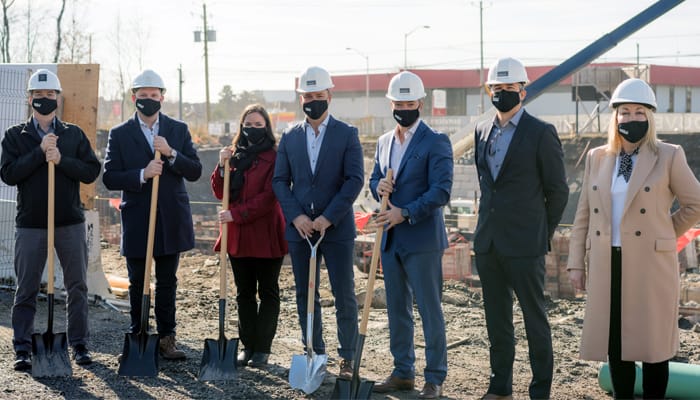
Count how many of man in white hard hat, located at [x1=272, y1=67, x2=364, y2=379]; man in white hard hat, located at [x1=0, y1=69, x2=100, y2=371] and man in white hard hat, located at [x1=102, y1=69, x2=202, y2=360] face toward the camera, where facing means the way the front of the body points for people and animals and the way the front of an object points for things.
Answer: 3

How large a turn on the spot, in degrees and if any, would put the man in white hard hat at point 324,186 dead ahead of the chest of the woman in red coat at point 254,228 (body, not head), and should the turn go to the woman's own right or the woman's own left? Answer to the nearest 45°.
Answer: approximately 90° to the woman's own left

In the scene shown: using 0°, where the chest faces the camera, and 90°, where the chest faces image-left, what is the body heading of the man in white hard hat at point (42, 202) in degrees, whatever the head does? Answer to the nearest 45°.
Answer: approximately 0°

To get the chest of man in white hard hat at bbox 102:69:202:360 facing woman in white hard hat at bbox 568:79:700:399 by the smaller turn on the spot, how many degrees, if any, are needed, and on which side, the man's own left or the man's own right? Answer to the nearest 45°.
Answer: approximately 45° to the man's own left

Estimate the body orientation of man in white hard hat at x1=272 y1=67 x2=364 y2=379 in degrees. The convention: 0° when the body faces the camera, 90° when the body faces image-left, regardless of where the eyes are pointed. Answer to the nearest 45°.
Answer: approximately 0°

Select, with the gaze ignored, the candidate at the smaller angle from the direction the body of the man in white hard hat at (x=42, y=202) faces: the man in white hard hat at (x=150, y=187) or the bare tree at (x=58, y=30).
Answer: the man in white hard hat
